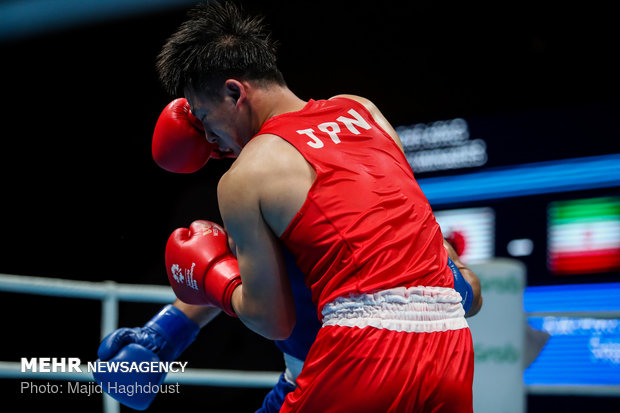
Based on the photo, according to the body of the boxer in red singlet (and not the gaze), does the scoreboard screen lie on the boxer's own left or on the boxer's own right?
on the boxer's own right

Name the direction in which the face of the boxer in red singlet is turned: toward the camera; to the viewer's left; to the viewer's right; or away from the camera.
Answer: to the viewer's left

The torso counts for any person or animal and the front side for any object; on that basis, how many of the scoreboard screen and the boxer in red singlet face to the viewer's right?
0

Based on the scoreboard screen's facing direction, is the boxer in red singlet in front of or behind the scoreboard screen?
in front

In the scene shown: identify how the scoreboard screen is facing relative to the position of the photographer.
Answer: facing the viewer and to the left of the viewer

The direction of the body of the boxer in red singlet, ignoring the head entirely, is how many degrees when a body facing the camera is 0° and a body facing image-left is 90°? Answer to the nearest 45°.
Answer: approximately 135°
